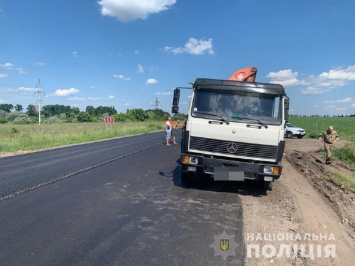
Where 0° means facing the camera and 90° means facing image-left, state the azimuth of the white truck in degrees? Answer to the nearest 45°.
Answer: approximately 0°
